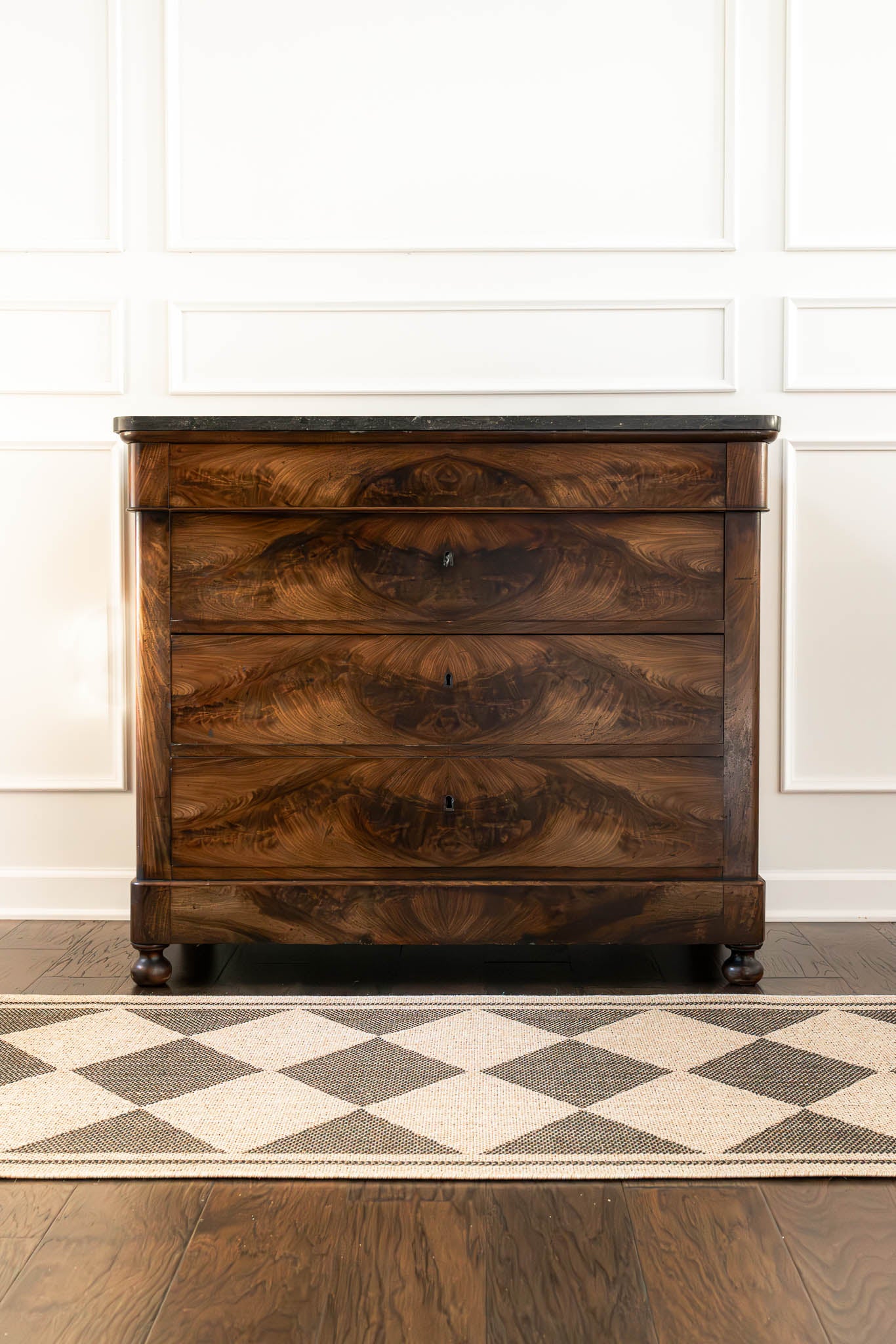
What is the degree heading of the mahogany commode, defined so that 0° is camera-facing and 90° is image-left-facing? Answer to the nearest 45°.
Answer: approximately 0°
